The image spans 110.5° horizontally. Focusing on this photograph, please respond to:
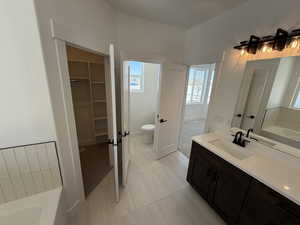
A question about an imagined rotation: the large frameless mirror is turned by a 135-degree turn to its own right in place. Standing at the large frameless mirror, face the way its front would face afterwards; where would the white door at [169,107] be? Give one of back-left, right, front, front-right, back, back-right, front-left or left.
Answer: left

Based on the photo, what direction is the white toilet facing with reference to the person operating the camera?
facing the viewer

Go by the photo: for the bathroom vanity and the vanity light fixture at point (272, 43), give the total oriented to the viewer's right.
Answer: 0

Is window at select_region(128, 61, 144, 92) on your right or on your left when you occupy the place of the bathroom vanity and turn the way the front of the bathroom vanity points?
on your right

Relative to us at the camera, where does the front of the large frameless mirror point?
facing the viewer and to the left of the viewer

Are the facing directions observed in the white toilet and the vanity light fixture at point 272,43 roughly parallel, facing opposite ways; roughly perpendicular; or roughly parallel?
roughly perpendicular

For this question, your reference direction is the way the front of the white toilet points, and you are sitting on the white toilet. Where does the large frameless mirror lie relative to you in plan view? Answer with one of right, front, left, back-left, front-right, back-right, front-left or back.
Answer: front-left

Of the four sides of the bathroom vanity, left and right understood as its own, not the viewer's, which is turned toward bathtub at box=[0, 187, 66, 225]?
front

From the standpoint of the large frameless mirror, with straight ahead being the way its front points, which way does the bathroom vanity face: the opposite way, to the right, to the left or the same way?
the same way
